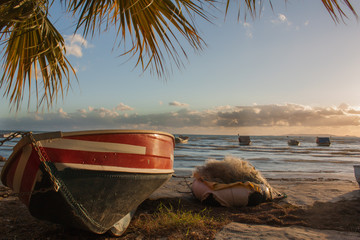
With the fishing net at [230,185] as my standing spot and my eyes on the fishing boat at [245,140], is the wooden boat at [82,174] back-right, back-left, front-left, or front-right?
back-left
